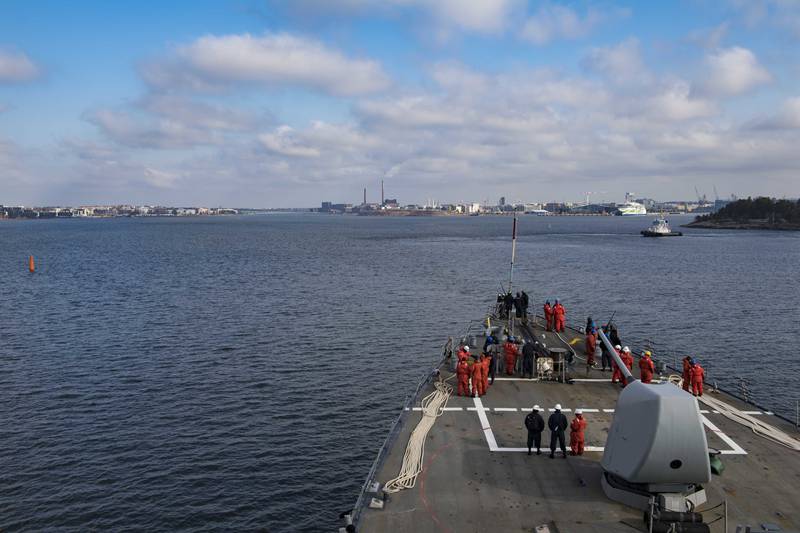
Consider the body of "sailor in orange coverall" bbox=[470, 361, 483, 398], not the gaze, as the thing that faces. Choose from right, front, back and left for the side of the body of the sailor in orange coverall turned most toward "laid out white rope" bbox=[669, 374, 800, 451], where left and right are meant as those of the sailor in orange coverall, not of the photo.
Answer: right

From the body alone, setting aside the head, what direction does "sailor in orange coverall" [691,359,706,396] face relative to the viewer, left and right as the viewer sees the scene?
facing away from the viewer

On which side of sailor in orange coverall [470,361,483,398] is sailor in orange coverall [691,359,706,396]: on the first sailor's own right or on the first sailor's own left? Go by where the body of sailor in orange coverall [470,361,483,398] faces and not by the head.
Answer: on the first sailor's own right

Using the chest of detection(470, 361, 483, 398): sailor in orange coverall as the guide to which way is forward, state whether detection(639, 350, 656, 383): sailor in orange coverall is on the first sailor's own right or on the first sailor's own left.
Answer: on the first sailor's own right

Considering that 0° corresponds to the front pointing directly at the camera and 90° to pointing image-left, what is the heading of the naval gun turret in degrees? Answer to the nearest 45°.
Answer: approximately 135°

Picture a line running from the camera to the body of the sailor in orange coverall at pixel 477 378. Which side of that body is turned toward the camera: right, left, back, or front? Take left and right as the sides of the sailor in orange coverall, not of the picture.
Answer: back
